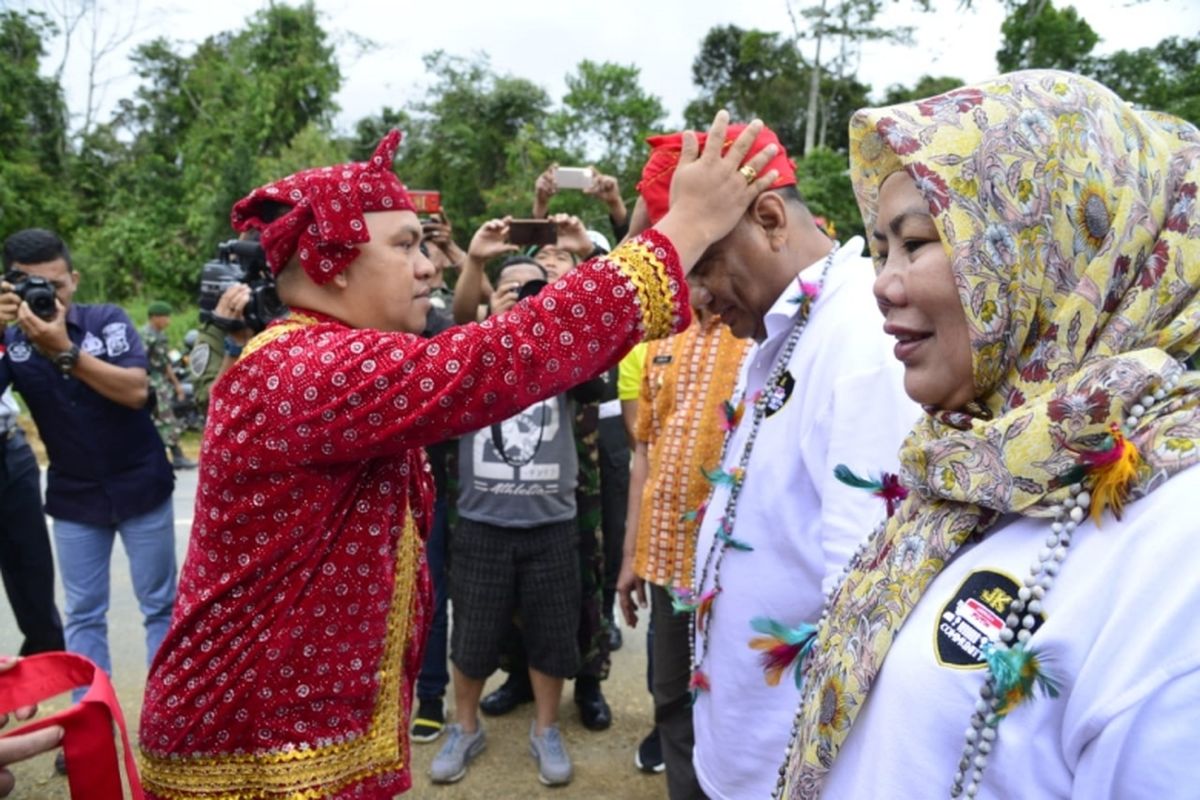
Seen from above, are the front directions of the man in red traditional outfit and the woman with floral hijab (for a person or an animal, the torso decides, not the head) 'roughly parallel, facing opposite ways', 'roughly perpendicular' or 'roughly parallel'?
roughly parallel, facing opposite ways

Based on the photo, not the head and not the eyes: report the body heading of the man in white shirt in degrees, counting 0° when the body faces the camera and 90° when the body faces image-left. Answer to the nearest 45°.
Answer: approximately 90°

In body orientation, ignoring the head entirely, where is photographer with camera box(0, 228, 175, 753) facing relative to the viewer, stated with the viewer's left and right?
facing the viewer

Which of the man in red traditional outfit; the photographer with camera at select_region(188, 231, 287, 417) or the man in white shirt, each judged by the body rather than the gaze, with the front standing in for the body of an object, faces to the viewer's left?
the man in white shirt

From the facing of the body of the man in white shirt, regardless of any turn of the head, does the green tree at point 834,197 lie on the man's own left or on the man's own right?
on the man's own right

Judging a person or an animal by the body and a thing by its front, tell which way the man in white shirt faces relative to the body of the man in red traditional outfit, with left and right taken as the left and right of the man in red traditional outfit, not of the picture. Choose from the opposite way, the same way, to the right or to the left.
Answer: the opposite way

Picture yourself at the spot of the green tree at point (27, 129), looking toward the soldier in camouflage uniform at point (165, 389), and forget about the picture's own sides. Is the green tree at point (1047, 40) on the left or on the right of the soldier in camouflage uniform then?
left

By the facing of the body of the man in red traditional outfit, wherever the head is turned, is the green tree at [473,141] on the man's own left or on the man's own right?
on the man's own left

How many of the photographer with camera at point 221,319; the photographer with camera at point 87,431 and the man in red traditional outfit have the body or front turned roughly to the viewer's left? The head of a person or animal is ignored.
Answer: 0

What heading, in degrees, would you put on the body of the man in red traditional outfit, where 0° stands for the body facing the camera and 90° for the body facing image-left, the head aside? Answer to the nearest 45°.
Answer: approximately 270°

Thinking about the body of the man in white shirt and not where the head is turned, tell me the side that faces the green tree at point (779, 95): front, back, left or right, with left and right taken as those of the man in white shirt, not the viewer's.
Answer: right

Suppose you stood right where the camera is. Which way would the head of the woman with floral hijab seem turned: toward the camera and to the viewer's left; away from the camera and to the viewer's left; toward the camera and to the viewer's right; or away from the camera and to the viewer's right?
toward the camera and to the viewer's left

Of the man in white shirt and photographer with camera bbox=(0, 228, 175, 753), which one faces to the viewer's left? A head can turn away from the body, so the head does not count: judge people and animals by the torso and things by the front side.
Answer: the man in white shirt

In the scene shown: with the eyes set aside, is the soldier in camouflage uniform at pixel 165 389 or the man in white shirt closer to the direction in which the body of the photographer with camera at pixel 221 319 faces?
the man in white shirt
